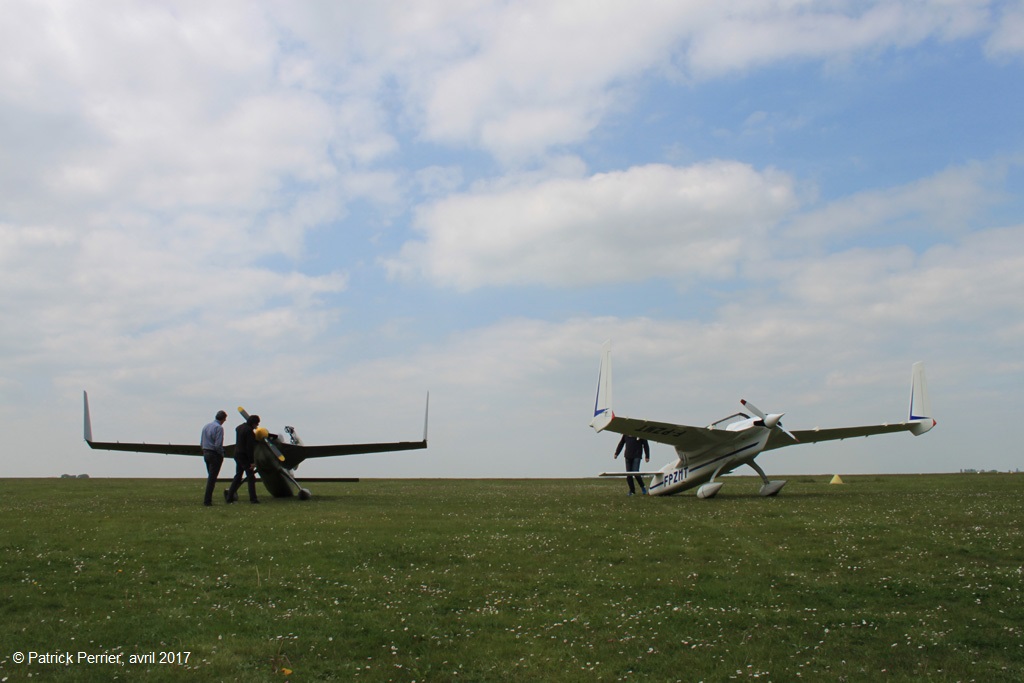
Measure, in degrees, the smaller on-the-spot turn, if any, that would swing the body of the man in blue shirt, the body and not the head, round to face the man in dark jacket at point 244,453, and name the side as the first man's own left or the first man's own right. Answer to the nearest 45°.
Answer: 0° — they already face them

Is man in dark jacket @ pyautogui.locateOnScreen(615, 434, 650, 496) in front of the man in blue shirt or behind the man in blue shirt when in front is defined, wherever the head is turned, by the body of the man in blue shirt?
in front

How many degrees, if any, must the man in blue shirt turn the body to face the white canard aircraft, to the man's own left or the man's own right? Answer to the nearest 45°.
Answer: approximately 45° to the man's own right

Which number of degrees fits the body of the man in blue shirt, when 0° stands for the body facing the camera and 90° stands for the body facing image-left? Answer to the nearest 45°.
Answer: approximately 225°
